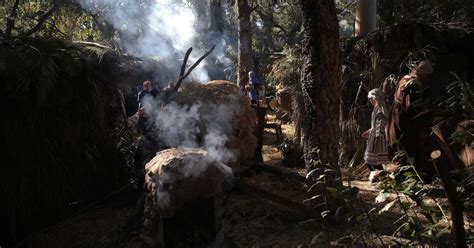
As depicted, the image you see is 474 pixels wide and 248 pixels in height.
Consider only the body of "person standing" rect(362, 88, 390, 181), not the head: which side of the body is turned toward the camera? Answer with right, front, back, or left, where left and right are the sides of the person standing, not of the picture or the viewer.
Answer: left

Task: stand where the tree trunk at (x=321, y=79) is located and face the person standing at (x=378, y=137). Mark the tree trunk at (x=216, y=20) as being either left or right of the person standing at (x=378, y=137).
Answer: left

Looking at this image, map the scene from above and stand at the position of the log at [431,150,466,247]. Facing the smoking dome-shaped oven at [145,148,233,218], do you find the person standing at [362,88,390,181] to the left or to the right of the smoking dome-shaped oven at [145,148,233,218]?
right

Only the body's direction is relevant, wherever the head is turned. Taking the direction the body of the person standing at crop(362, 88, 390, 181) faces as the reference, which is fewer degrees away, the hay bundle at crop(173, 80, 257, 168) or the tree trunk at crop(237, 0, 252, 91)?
the hay bundle
